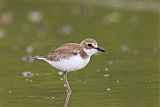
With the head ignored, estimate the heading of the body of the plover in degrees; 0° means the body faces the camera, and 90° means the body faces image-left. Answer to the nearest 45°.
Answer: approximately 270°
